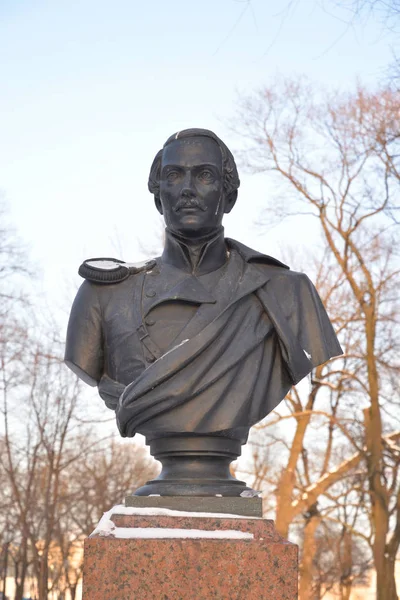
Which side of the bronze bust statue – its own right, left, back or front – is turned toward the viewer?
front
